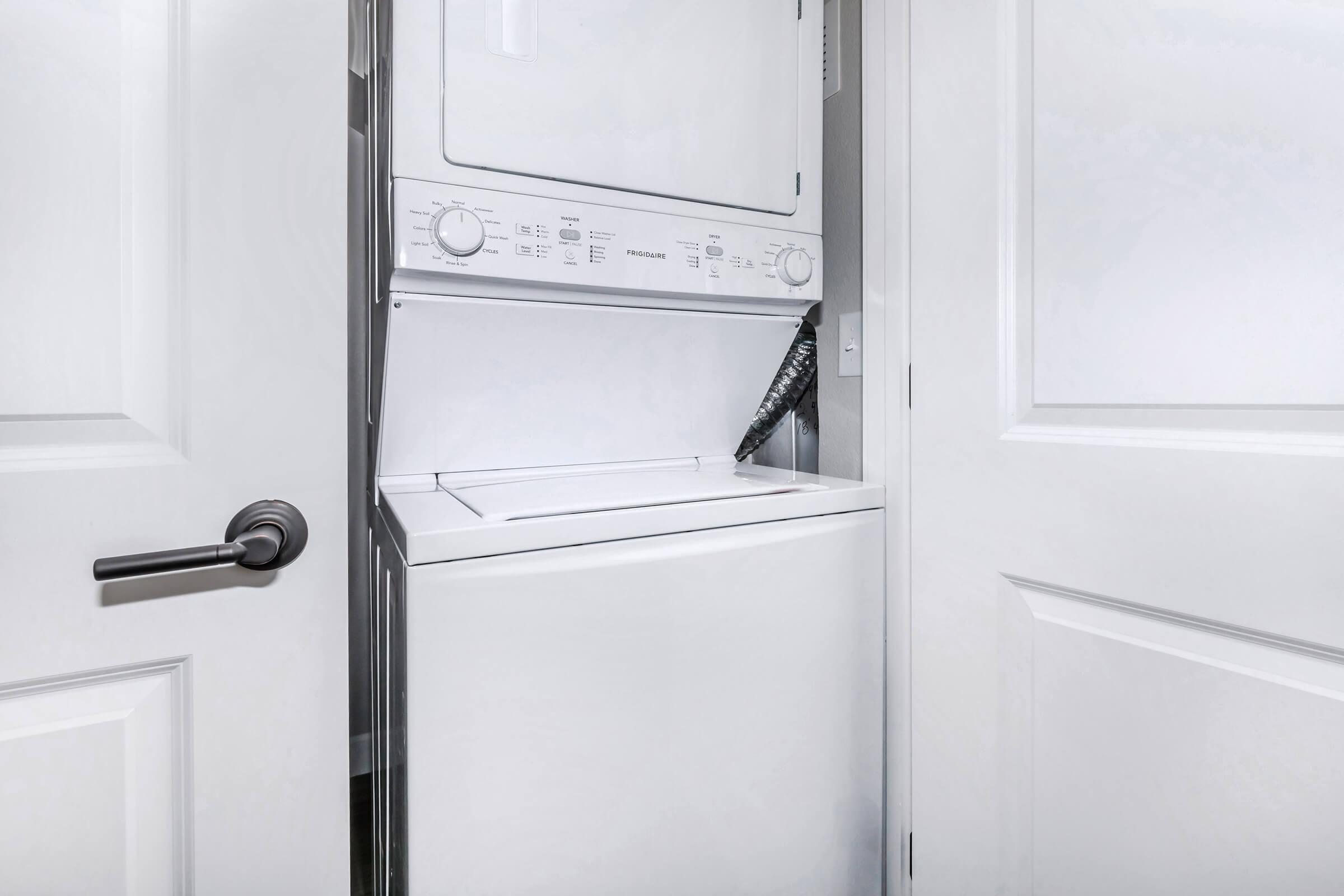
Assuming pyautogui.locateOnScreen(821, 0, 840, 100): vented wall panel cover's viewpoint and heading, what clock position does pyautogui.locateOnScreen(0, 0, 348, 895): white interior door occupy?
The white interior door is roughly at 10 o'clock from the vented wall panel cover.

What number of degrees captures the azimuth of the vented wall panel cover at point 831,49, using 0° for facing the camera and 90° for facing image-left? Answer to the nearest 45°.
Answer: approximately 90°
